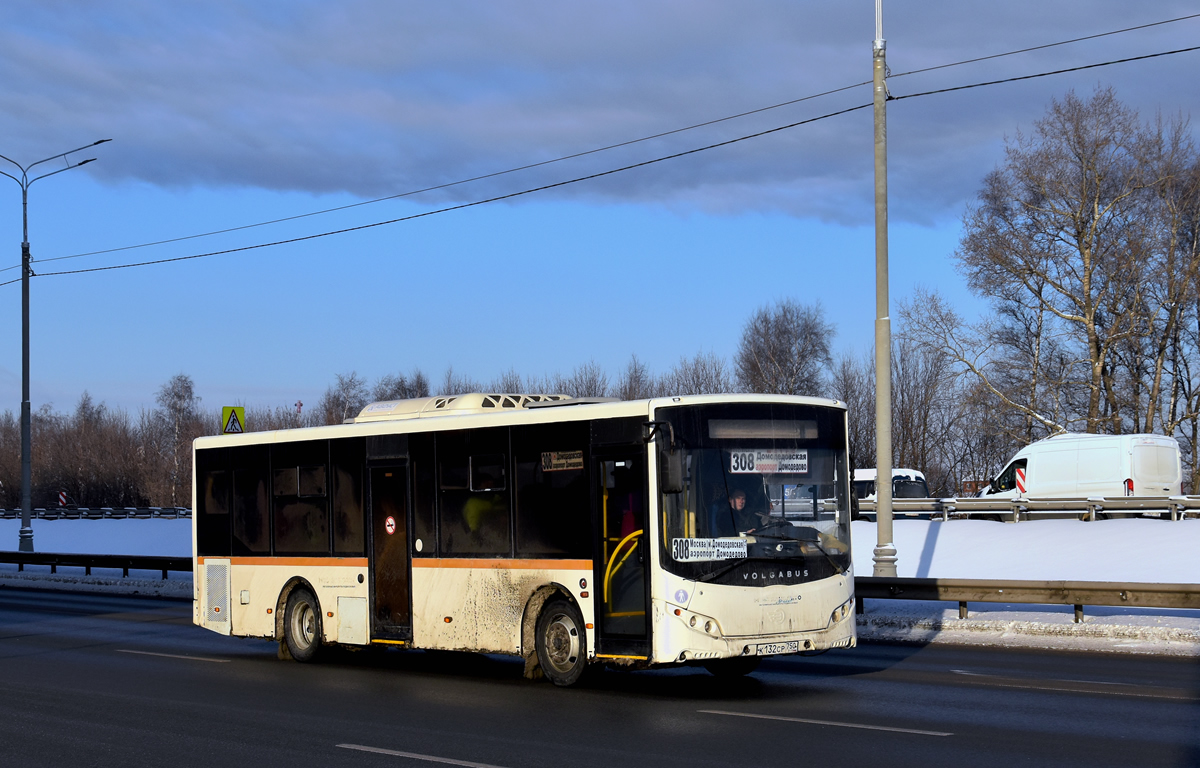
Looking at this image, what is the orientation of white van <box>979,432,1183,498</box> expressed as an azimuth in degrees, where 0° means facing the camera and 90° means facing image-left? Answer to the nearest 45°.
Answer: approximately 135°

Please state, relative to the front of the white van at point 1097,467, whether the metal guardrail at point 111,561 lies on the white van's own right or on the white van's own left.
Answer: on the white van's own left

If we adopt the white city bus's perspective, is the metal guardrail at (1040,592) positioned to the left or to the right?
on its left

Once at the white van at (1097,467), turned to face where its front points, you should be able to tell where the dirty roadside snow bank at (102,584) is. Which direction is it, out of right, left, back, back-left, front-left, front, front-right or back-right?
left

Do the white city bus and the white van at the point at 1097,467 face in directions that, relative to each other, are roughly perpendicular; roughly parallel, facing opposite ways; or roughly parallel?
roughly parallel, facing opposite ways

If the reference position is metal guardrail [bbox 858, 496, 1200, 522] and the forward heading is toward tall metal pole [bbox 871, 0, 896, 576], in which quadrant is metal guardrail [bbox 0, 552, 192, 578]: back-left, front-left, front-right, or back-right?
front-right

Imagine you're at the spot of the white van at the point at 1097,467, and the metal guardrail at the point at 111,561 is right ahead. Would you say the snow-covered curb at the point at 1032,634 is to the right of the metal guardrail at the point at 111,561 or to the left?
left
